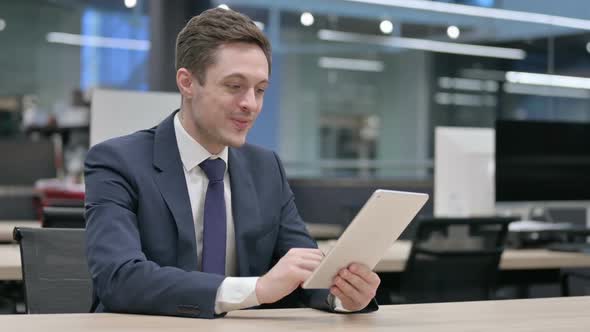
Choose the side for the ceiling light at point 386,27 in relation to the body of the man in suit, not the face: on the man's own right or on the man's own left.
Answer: on the man's own left

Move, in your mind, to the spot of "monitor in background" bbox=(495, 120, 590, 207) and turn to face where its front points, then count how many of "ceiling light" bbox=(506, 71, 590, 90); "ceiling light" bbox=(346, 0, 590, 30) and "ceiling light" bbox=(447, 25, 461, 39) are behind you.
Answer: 3

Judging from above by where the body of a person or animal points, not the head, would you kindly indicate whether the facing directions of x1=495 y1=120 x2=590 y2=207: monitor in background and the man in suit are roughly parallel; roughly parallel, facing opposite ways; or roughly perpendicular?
roughly parallel

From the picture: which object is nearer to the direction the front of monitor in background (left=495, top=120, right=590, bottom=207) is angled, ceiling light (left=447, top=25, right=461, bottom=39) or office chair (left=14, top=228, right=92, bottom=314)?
the office chair

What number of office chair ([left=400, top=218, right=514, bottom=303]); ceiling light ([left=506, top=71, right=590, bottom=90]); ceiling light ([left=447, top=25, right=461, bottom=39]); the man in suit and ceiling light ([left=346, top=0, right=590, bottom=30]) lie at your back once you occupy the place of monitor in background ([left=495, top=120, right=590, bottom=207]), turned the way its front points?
3

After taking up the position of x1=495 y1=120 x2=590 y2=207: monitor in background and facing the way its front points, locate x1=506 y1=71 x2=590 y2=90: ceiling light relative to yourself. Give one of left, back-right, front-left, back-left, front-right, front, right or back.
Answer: back

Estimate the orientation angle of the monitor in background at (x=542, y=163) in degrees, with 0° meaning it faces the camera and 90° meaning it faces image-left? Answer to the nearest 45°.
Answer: approximately 0°

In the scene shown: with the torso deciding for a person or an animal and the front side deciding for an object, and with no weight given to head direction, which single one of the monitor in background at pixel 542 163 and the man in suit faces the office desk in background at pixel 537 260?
the monitor in background

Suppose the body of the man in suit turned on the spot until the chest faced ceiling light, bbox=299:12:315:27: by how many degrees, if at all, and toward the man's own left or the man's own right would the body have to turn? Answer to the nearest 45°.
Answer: approximately 135° to the man's own left

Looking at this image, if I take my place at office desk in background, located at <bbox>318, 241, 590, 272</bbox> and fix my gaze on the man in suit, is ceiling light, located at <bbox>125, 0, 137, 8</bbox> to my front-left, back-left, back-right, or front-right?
back-right

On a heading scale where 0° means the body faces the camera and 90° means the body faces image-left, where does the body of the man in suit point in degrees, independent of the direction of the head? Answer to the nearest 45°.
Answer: approximately 315°

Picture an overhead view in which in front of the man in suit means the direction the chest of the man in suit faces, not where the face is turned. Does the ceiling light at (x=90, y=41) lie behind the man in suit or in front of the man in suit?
behind
